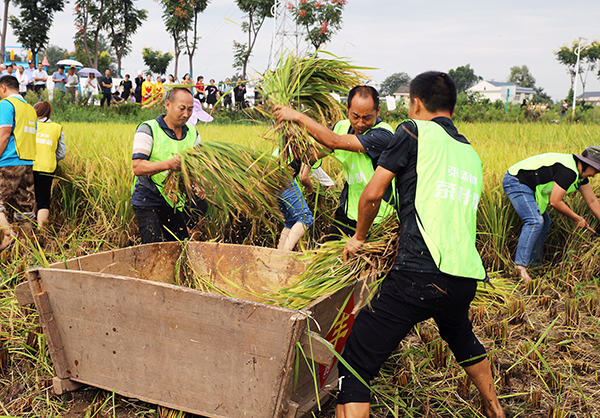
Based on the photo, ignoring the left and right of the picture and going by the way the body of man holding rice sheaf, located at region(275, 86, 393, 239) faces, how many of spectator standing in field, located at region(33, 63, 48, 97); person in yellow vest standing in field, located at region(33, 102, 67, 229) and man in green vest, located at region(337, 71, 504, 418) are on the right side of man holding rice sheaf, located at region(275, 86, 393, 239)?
2

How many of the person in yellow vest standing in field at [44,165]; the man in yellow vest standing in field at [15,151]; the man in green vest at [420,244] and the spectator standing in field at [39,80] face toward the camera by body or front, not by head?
1

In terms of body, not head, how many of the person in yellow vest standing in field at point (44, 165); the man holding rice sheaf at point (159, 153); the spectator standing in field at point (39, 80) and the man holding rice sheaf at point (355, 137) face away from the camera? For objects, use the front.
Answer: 1

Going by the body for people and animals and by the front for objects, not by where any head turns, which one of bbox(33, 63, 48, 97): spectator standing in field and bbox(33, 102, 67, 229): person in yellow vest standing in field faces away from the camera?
bbox(33, 102, 67, 229): person in yellow vest standing in field

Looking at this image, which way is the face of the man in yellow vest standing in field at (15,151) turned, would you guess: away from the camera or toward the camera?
away from the camera

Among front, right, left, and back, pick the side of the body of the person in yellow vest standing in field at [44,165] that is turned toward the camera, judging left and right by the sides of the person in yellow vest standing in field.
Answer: back

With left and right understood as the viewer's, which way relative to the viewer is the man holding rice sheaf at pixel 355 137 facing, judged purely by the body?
facing the viewer and to the left of the viewer

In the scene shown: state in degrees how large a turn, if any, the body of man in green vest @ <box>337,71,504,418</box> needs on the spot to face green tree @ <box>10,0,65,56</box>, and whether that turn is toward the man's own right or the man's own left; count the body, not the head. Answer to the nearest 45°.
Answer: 0° — they already face it

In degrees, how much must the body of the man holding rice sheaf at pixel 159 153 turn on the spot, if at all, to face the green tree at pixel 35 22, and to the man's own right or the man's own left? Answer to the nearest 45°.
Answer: approximately 135° to the man's own left

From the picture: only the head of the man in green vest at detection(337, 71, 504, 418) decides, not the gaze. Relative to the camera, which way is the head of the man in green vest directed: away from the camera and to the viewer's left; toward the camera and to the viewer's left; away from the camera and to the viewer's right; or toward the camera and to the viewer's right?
away from the camera and to the viewer's left

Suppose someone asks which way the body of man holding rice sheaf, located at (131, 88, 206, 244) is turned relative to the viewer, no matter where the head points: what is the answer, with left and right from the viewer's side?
facing the viewer and to the right of the viewer

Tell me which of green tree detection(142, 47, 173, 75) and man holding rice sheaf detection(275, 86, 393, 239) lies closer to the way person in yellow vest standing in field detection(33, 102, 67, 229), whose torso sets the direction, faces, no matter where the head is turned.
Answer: the green tree

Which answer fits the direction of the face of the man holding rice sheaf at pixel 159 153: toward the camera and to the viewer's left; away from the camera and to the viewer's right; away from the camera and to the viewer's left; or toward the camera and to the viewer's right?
toward the camera and to the viewer's right

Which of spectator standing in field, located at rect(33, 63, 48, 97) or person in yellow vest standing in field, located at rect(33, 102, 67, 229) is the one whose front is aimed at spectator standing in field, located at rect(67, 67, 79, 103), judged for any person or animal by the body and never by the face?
person in yellow vest standing in field, located at rect(33, 102, 67, 229)

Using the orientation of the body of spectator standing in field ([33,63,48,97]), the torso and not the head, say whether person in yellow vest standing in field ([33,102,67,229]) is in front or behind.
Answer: in front

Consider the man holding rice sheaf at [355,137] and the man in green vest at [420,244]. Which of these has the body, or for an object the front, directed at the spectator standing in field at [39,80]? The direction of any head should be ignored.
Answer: the man in green vest
